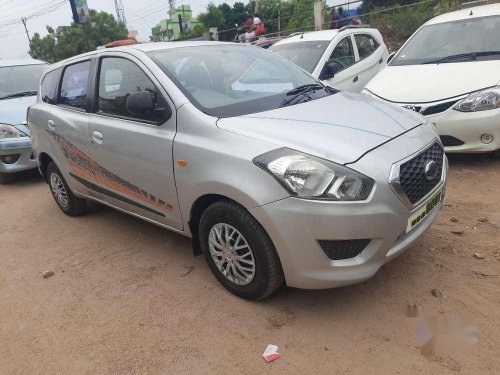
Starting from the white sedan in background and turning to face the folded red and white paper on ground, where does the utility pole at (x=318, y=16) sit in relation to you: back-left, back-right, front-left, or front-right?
back-right

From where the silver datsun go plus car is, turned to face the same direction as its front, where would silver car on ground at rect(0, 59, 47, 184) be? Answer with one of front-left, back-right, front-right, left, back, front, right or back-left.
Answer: back

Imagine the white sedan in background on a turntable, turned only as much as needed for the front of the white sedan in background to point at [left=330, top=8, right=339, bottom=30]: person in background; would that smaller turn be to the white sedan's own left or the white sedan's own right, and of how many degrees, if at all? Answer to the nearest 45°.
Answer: approximately 135° to the white sedan's own right

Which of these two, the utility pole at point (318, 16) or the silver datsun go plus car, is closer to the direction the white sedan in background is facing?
the silver datsun go plus car

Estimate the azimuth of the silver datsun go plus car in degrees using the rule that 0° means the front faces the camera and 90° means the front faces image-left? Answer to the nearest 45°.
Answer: approximately 315°

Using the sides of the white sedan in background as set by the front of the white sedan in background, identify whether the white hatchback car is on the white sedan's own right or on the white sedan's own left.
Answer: on the white sedan's own right

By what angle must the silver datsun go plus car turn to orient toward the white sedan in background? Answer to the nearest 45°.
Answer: approximately 90° to its left

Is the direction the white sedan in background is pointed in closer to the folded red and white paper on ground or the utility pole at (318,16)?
the folded red and white paper on ground

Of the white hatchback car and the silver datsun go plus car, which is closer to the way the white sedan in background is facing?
the silver datsun go plus car

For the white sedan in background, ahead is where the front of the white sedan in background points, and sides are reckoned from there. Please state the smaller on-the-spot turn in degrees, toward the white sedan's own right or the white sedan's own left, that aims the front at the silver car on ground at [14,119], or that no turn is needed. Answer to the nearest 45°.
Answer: approximately 45° to the white sedan's own right
